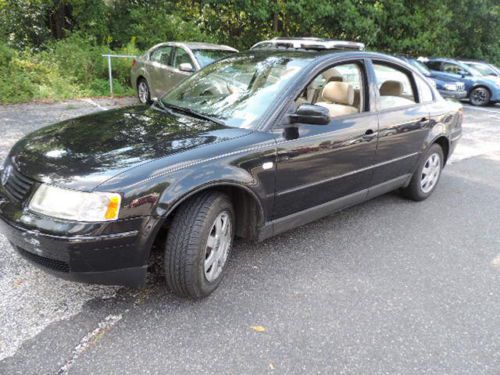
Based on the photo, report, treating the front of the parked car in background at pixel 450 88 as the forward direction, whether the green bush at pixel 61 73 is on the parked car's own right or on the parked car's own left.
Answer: on the parked car's own right

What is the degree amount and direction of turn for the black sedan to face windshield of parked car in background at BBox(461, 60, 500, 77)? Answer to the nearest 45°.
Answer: approximately 180°

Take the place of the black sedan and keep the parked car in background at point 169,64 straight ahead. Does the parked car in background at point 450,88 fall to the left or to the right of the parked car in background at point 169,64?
right

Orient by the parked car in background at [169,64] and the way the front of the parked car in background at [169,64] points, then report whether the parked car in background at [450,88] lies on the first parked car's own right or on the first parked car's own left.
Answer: on the first parked car's own left

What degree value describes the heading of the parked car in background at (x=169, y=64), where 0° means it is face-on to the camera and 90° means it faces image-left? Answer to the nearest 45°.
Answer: approximately 315°

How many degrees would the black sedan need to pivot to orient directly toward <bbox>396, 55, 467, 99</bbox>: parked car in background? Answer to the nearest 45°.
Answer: approximately 180°

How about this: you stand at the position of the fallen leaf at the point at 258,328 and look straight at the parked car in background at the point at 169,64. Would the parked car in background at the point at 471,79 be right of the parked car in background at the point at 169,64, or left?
right
